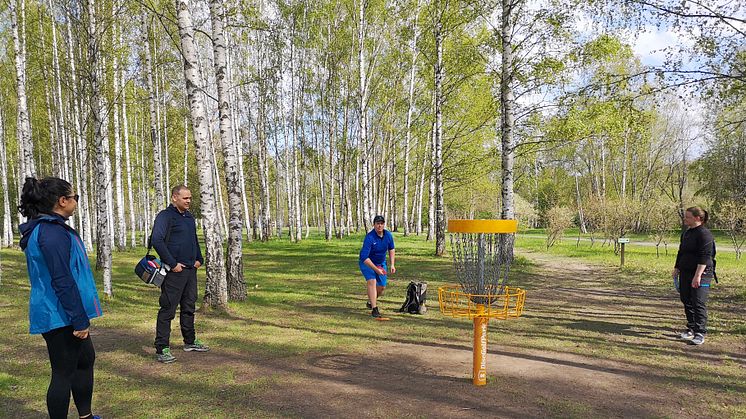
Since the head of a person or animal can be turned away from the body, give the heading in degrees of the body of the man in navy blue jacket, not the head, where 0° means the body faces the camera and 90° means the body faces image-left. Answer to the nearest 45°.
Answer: approximately 315°

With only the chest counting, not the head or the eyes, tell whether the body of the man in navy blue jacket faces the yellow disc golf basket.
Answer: yes

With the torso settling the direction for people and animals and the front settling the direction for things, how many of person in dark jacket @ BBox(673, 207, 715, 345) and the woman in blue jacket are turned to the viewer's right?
1

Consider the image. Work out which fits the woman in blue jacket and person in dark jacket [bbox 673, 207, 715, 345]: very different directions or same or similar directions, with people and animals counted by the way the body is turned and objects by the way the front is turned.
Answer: very different directions

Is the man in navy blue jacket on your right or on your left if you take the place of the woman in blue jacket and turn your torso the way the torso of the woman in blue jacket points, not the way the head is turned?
on your left

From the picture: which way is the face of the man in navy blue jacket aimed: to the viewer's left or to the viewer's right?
to the viewer's right

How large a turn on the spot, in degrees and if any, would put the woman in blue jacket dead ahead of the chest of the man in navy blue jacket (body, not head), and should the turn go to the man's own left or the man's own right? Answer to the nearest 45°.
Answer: approximately 45° to the man's own right

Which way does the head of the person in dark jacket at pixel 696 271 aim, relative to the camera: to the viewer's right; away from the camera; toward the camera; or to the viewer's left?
to the viewer's left

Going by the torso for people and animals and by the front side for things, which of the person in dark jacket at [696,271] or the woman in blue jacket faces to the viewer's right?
the woman in blue jacket

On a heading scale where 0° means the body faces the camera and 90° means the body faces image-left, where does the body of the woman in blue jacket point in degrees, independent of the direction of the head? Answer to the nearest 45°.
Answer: approximately 270°
